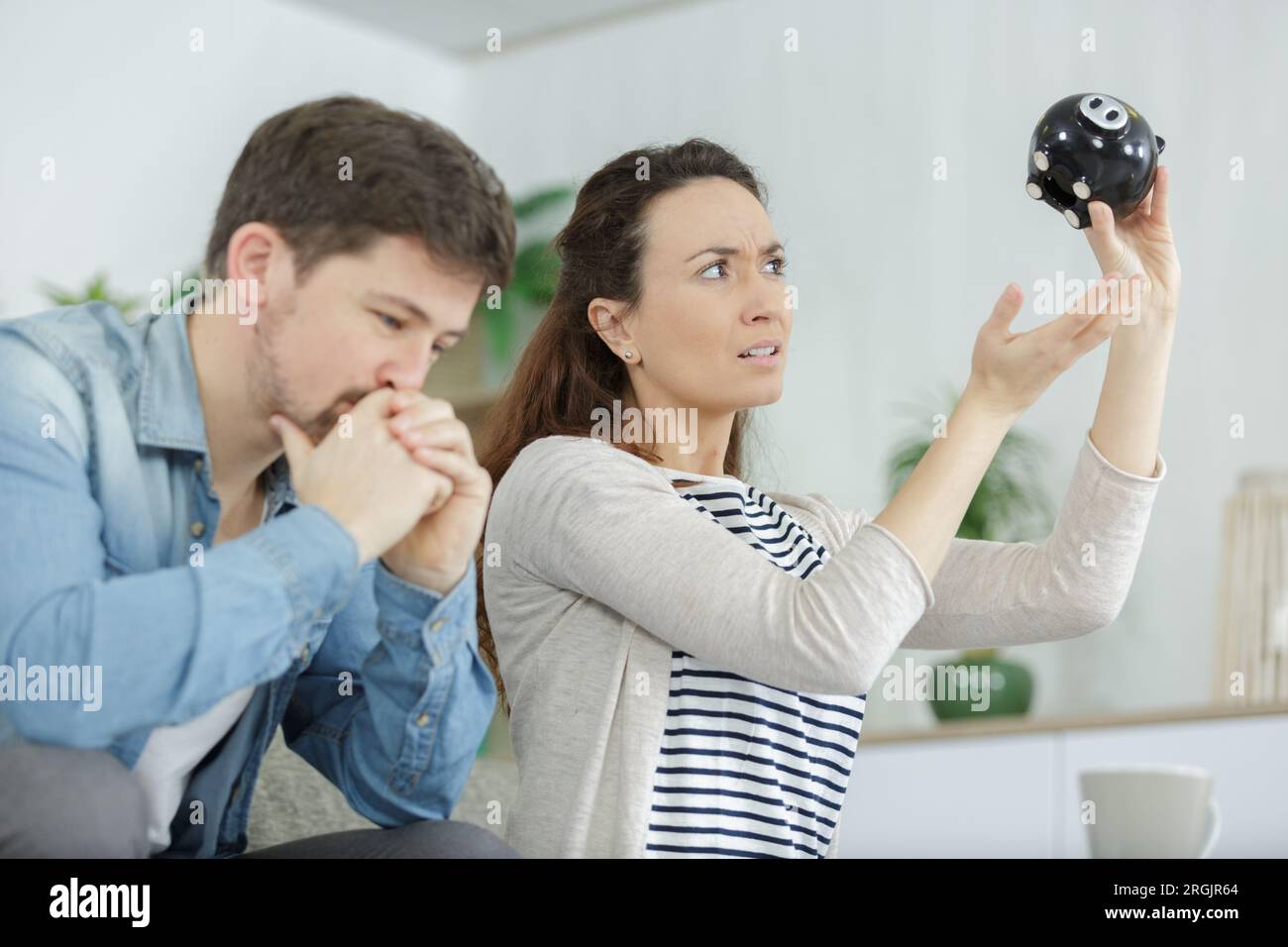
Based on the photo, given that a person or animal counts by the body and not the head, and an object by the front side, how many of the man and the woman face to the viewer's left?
0

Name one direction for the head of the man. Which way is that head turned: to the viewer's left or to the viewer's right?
to the viewer's right

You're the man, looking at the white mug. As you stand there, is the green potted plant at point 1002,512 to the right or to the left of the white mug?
left

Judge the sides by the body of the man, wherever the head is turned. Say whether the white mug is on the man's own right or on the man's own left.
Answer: on the man's own left

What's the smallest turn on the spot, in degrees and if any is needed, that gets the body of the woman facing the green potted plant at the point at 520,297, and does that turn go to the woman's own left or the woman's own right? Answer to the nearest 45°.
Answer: approximately 135° to the woman's own left

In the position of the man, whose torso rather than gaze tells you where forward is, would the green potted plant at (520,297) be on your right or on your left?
on your left

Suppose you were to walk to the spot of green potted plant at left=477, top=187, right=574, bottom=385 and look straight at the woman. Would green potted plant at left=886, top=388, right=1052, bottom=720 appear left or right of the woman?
left

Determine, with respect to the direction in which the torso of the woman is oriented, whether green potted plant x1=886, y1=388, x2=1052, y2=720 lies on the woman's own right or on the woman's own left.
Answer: on the woman's own left

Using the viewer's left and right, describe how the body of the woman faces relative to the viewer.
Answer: facing the viewer and to the right of the viewer
